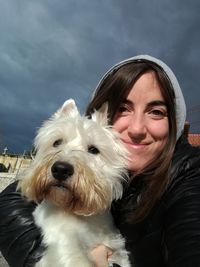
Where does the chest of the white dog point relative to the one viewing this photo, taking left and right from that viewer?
facing the viewer

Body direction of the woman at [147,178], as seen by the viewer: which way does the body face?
toward the camera
